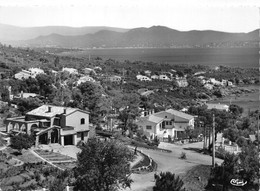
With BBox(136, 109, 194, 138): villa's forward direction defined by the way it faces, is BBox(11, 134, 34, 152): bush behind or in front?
in front

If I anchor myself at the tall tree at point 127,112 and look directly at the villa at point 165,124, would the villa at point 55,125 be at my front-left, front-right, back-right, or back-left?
back-right

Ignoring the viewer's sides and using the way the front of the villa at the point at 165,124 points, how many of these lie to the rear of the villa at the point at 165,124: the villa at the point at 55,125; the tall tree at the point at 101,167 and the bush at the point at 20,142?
0

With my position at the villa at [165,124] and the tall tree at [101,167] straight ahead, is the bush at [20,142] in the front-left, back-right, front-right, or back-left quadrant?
front-right

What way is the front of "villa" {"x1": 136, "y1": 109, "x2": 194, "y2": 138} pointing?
toward the camera

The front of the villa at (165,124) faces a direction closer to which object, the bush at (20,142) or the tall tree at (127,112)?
the bush

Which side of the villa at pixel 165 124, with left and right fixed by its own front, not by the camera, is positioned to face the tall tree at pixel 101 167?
front

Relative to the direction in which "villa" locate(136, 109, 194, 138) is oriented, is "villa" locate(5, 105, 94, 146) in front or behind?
in front

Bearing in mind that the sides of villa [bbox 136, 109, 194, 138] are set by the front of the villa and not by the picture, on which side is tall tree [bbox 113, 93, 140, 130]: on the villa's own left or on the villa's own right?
on the villa's own right
